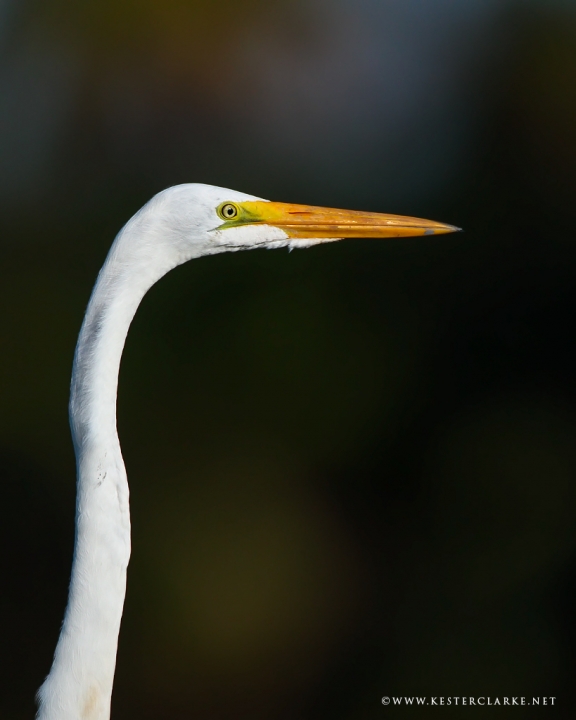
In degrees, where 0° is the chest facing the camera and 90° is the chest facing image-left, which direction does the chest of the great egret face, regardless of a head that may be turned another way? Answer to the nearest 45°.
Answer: approximately 270°
